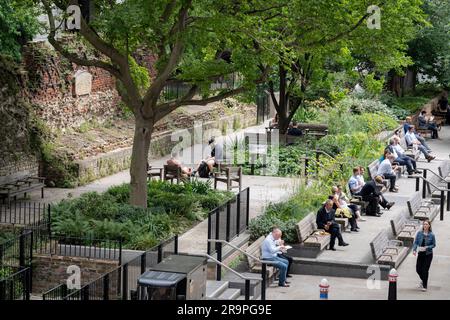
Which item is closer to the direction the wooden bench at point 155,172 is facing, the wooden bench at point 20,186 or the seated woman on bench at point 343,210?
the seated woman on bench

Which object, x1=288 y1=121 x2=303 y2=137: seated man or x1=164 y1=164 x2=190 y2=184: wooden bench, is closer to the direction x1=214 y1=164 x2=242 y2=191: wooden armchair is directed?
the wooden bench
